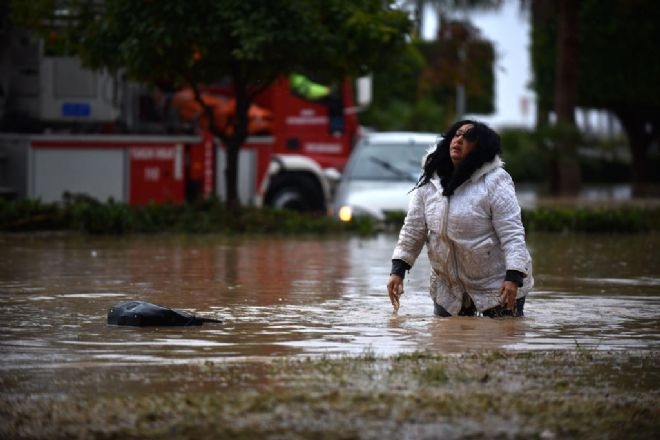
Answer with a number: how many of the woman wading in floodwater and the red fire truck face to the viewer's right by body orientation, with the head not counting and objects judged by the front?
1

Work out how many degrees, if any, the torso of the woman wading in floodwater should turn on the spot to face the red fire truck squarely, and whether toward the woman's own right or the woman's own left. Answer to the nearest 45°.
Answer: approximately 90° to the woman's own right

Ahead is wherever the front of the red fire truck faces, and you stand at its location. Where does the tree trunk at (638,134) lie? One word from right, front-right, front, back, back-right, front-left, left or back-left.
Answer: front-left

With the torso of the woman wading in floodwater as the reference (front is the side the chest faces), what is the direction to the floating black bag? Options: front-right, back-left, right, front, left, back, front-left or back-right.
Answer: front-right

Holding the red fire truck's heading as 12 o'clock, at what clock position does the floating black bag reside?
The floating black bag is roughly at 3 o'clock from the red fire truck.

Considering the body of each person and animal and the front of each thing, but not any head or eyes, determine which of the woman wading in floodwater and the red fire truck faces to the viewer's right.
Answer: the red fire truck

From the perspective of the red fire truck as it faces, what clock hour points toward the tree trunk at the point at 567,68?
The tree trunk is roughly at 11 o'clock from the red fire truck.

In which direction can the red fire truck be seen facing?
to the viewer's right

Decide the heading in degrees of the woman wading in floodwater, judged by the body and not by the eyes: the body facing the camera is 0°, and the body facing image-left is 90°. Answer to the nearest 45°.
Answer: approximately 45°
